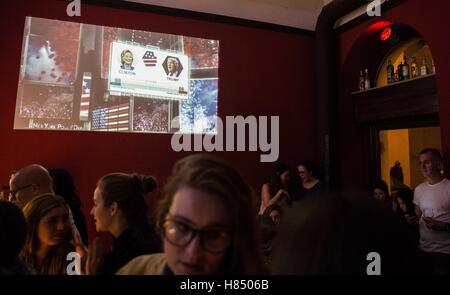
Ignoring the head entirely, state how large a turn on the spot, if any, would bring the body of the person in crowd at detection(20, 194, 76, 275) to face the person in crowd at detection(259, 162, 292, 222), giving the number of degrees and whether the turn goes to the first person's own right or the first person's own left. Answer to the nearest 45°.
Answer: approximately 90° to the first person's own left

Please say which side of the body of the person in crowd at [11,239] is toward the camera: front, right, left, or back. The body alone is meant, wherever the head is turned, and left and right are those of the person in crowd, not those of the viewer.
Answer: back

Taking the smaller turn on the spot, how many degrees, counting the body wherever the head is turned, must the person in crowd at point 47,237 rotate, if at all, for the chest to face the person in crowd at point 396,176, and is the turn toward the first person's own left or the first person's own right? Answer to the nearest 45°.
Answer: approximately 45° to the first person's own left

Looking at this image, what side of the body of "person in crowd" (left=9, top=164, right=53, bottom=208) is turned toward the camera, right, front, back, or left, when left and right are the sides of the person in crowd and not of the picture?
left

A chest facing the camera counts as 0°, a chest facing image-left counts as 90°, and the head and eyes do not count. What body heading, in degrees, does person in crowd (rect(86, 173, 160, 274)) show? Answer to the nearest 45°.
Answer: approximately 90°
